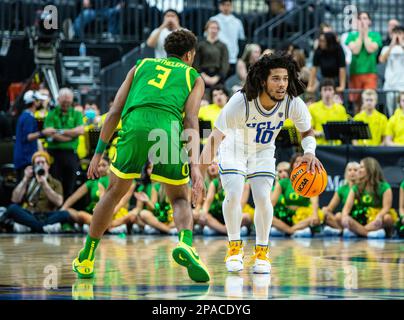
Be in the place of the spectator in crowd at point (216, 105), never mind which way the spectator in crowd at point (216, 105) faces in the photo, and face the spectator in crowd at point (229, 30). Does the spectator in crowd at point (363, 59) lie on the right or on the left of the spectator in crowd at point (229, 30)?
right

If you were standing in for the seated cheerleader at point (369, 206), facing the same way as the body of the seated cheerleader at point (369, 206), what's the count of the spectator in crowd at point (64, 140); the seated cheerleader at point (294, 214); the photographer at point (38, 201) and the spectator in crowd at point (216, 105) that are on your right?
4

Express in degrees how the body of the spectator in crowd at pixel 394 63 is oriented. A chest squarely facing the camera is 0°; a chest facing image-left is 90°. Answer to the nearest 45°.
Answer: approximately 0°

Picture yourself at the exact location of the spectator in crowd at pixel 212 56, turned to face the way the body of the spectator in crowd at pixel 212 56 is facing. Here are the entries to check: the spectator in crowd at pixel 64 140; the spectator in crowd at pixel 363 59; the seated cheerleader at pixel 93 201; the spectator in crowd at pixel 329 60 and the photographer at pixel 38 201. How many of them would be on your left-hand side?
2

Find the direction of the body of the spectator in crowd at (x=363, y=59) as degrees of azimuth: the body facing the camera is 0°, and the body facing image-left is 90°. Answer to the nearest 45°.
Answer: approximately 0°

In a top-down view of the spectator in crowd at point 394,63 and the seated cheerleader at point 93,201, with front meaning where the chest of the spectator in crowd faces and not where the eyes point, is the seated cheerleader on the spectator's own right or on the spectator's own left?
on the spectator's own right
